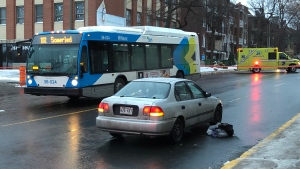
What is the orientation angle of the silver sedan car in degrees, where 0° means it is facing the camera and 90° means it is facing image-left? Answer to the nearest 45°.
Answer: approximately 225°

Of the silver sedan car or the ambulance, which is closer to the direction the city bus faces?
the silver sedan car

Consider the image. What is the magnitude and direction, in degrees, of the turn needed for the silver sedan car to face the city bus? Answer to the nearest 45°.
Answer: approximately 45° to its left

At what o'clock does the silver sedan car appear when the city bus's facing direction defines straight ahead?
The silver sedan car is roughly at 10 o'clock from the city bus.

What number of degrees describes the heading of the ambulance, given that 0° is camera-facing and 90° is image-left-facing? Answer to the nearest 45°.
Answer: approximately 270°

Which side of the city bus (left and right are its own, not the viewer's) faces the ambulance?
back

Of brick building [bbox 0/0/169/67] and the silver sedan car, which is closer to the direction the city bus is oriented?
the silver sedan car

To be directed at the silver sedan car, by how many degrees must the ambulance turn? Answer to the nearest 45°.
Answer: approximately 90° to its right

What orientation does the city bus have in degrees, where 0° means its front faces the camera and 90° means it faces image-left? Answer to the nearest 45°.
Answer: approximately 45°

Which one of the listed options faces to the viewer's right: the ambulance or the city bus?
the ambulance

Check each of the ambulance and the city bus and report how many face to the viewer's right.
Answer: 1
